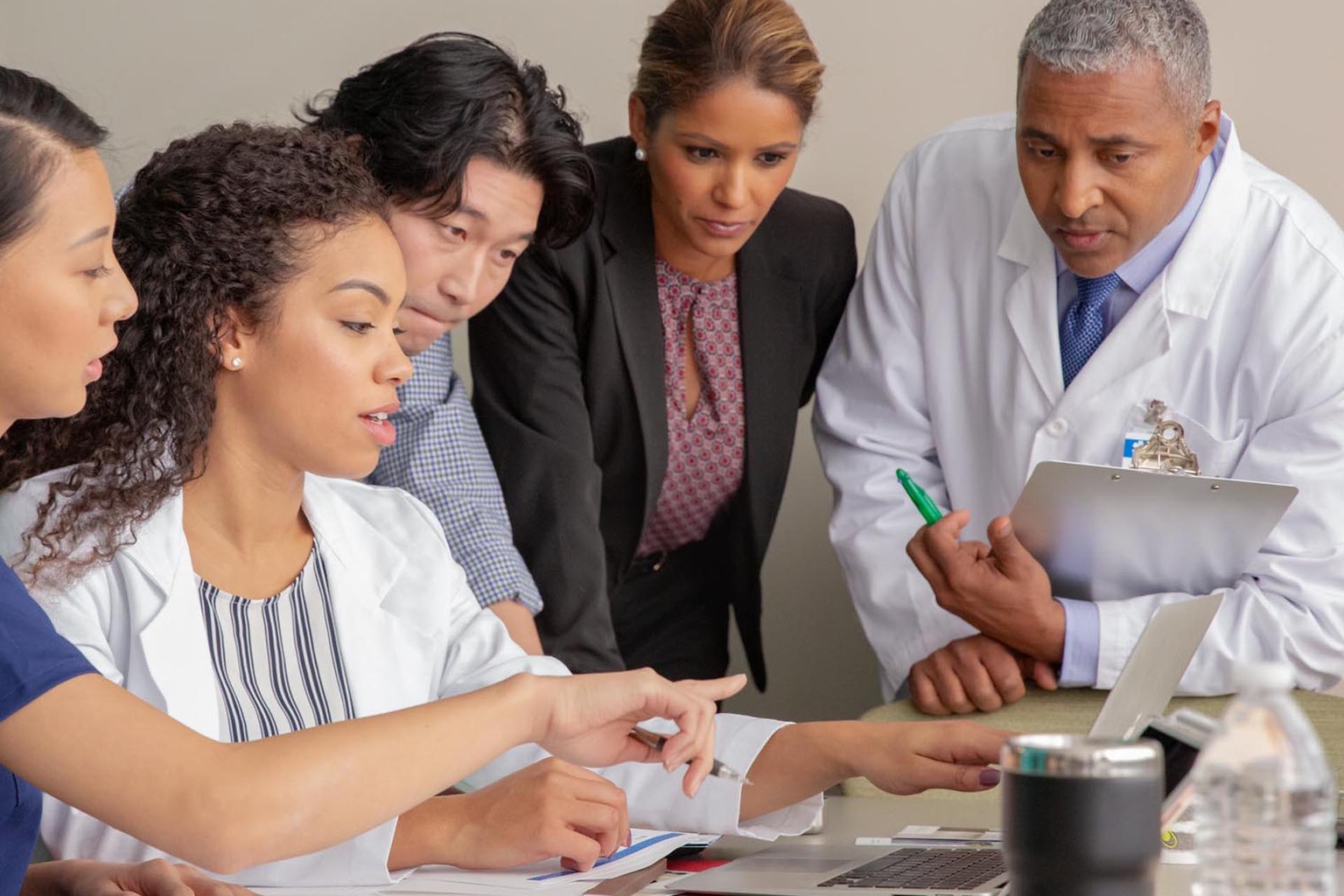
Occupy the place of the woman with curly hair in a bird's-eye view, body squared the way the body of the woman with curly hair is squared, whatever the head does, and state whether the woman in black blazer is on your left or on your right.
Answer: on your left

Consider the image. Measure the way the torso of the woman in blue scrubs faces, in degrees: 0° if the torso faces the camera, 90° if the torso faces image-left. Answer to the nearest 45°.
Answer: approximately 270°

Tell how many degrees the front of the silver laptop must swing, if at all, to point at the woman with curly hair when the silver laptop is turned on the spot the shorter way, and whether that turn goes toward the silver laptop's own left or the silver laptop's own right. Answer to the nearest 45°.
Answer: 0° — it already faces them

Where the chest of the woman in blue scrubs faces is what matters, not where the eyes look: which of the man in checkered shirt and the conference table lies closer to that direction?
the conference table

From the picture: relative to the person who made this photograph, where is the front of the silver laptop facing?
facing to the left of the viewer

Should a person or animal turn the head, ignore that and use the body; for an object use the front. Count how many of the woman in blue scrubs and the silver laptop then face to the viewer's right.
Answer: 1

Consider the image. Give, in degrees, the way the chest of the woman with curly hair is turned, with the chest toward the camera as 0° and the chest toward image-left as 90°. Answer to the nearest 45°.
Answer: approximately 315°

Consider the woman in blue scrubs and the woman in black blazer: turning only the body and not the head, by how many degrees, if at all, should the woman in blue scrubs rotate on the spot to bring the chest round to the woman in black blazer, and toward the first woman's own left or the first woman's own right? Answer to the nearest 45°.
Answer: approximately 45° to the first woman's own left

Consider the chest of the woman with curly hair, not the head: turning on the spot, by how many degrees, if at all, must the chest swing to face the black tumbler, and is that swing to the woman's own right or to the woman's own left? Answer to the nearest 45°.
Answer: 0° — they already face it

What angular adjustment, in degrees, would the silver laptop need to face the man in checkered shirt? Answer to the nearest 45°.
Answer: approximately 45° to its right

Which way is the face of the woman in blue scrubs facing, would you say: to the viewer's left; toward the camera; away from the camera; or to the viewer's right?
to the viewer's right
